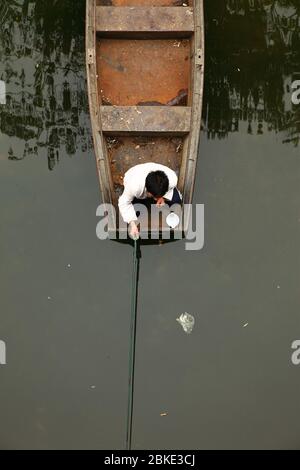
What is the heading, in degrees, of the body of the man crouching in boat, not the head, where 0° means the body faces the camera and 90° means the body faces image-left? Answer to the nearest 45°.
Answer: approximately 0°
